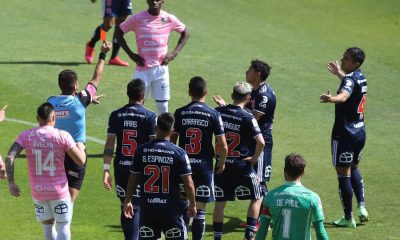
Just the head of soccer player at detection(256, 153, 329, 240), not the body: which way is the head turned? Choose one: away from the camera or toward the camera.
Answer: away from the camera

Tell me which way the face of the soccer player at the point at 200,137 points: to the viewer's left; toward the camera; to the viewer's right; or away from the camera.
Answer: away from the camera

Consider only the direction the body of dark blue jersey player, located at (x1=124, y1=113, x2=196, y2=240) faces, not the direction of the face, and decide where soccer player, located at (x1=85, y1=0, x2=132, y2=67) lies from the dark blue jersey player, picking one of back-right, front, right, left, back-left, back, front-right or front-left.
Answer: front

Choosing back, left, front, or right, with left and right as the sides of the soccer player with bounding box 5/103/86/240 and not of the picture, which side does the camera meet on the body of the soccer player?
back

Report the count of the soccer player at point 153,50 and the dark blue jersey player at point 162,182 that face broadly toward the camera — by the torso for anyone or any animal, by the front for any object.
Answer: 1

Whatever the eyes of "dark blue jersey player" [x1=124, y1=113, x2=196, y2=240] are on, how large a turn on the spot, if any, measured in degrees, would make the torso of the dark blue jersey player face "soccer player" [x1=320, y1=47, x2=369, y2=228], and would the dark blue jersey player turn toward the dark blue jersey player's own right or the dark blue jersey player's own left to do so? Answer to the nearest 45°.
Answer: approximately 45° to the dark blue jersey player's own right

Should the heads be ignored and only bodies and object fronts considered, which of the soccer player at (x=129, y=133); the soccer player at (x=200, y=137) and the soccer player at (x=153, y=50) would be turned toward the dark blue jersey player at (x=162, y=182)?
the soccer player at (x=153, y=50)

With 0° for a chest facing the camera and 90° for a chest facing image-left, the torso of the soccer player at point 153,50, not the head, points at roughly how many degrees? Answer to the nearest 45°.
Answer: approximately 0°

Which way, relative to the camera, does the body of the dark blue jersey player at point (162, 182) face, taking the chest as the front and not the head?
away from the camera

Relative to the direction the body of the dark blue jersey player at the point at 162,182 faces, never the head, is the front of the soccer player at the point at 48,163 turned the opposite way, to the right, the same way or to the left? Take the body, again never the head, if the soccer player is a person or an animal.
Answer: the same way

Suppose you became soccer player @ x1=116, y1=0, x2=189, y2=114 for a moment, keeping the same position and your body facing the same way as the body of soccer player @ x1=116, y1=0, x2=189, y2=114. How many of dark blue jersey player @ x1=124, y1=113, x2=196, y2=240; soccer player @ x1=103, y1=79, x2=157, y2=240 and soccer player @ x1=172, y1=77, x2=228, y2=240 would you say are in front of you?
3

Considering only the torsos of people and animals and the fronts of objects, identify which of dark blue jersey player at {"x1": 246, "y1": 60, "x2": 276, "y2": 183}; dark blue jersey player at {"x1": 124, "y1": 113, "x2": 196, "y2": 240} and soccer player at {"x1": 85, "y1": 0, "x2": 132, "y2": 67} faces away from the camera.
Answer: dark blue jersey player at {"x1": 124, "y1": 113, "x2": 196, "y2": 240}

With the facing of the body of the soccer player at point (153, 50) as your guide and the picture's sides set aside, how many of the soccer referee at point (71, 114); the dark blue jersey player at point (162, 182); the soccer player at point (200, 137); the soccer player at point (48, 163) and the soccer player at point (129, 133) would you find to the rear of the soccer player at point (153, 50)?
0

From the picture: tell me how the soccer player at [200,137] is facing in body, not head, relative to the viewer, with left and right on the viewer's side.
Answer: facing away from the viewer

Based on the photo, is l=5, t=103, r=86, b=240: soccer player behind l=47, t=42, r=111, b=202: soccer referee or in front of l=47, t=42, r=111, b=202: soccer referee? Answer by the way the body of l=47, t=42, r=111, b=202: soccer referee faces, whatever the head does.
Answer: behind

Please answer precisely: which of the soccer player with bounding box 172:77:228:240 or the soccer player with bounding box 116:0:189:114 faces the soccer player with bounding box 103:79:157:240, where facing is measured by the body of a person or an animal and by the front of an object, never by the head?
the soccer player with bounding box 116:0:189:114

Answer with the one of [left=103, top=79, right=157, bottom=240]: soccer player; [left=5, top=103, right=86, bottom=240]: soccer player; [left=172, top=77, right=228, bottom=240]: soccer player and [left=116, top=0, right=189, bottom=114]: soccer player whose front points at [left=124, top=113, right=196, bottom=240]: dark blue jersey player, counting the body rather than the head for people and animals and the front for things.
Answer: [left=116, top=0, right=189, bottom=114]: soccer player
